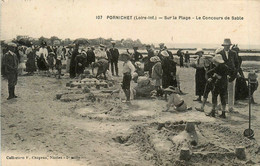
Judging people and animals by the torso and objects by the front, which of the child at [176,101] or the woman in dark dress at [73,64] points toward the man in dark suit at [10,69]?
the child

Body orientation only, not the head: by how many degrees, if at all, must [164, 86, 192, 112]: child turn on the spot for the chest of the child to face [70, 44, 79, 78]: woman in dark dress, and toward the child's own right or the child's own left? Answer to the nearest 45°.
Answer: approximately 45° to the child's own right

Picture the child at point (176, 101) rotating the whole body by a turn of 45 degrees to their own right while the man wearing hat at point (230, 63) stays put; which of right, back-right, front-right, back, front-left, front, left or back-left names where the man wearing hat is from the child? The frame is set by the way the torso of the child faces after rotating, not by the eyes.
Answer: back-right

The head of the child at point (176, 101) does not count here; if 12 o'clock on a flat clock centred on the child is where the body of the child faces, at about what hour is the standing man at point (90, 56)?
The standing man is roughly at 2 o'clock from the child.

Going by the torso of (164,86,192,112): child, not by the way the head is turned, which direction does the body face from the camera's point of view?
to the viewer's left

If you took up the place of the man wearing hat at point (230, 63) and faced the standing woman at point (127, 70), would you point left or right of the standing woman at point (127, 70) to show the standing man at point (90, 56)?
right

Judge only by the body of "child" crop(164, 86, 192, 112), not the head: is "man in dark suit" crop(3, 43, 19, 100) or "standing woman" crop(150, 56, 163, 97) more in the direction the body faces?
the man in dark suit
